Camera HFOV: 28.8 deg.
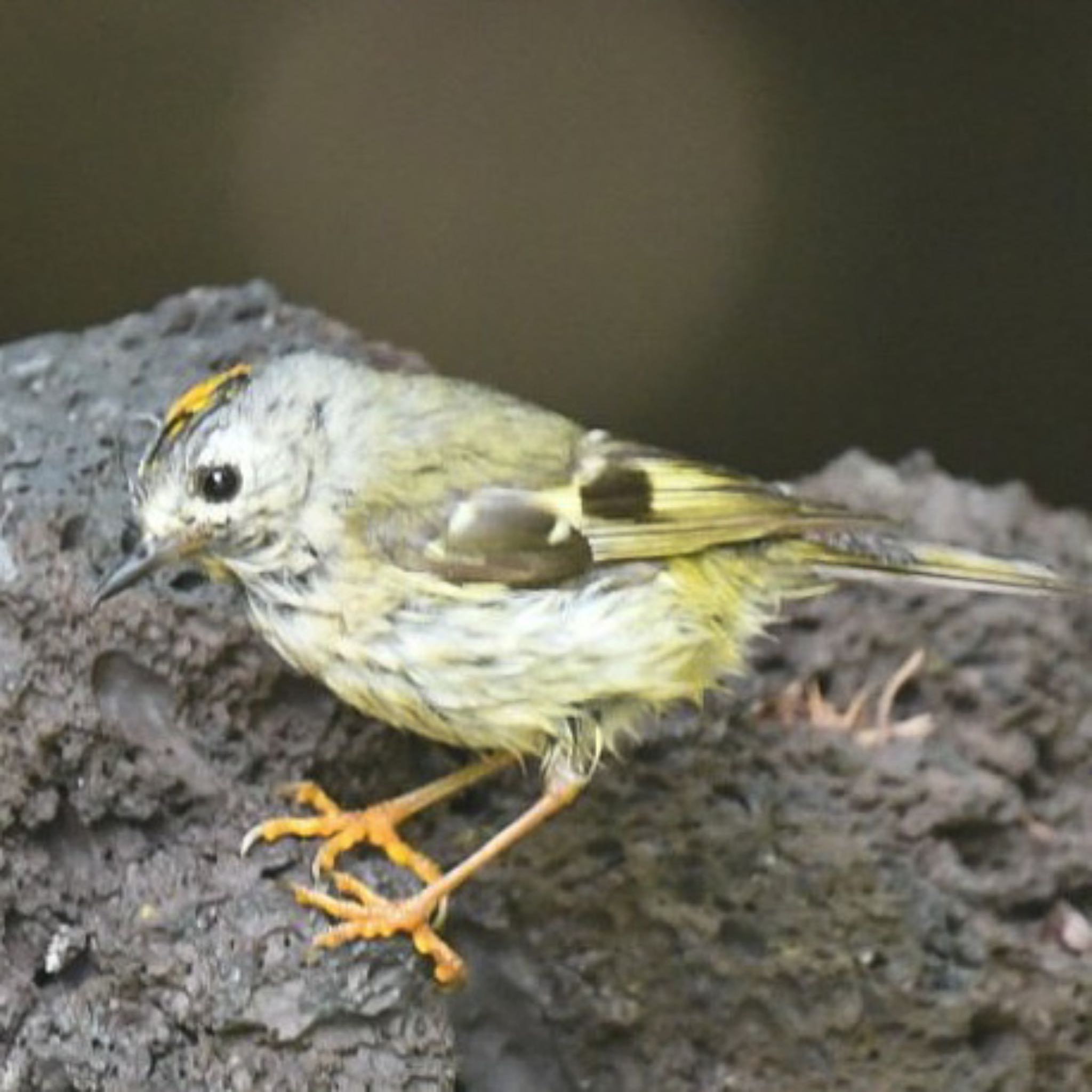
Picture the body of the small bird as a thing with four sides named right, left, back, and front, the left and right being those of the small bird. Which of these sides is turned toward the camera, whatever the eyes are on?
left
